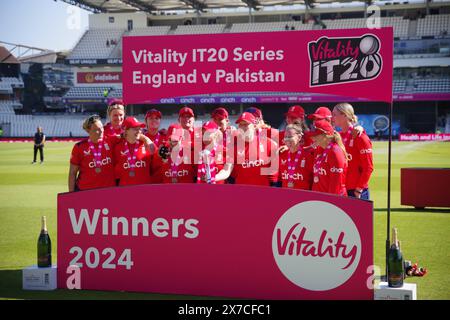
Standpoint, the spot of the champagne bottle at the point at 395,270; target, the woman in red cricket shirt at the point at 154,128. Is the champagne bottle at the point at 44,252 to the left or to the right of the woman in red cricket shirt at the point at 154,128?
left

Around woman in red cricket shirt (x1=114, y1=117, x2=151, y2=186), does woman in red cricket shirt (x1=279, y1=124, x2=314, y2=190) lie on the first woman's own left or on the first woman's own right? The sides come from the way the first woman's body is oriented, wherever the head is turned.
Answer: on the first woman's own left

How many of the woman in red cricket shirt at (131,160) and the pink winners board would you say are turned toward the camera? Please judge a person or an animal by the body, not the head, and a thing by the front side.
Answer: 2

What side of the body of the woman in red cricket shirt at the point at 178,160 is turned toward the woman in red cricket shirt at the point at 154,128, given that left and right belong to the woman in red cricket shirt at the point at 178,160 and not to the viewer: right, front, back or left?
back

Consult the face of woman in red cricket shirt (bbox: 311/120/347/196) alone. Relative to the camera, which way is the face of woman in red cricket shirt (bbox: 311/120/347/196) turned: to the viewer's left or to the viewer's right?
to the viewer's left

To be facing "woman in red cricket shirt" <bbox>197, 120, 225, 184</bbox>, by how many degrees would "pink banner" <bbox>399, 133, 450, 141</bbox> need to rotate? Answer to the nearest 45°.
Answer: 0° — it already faces them

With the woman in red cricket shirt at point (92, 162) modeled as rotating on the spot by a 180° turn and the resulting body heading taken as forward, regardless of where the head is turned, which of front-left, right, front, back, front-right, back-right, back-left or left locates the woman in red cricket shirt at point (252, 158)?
back-right

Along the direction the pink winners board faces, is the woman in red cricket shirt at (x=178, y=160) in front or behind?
behind
